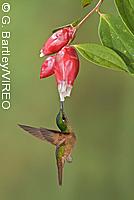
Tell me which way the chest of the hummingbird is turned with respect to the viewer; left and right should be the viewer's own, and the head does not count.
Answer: facing to the right of the viewer
